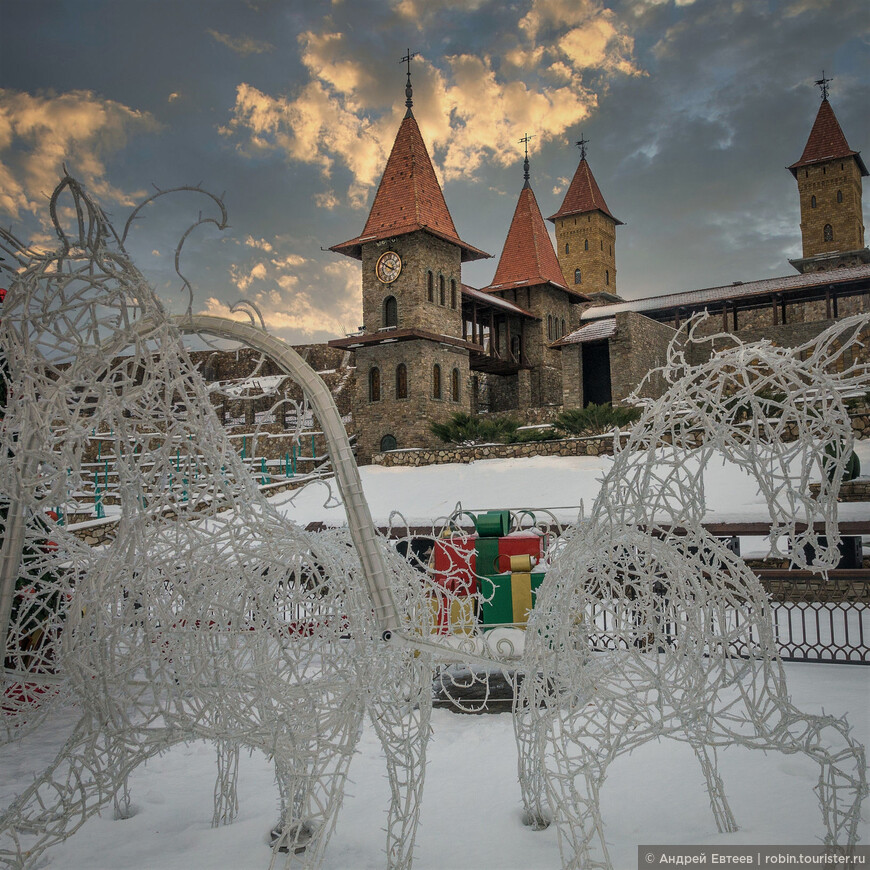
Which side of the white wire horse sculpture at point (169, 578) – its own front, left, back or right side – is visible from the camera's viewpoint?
left

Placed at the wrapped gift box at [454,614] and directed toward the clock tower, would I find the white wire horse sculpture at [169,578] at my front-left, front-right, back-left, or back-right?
back-left

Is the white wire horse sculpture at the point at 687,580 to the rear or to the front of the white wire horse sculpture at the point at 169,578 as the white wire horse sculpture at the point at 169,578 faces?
to the rear

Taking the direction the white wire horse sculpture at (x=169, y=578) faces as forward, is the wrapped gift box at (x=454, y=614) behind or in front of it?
behind

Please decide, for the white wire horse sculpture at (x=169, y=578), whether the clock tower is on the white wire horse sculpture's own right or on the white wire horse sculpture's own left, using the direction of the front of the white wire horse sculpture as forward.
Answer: on the white wire horse sculpture's own right

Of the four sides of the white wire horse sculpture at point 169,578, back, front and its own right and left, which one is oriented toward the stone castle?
right

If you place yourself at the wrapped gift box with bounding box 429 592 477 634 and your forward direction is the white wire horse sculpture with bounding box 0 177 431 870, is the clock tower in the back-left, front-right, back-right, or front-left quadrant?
back-right

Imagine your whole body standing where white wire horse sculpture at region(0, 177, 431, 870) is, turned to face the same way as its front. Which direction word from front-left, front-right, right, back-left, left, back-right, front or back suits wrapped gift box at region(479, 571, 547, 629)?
back-right
